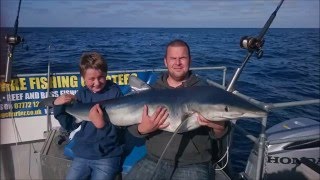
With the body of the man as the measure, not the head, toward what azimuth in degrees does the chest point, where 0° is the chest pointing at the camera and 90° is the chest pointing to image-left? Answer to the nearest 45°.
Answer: approximately 0°

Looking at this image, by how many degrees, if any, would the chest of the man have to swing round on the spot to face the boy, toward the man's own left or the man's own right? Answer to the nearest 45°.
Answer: approximately 90° to the man's own right

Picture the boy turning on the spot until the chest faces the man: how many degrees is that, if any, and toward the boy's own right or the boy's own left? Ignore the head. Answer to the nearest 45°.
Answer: approximately 45° to the boy's own left

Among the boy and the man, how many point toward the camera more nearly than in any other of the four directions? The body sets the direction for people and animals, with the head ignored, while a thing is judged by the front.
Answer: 2

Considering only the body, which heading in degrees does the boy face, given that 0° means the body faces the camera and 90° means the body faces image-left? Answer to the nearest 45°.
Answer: approximately 0°
